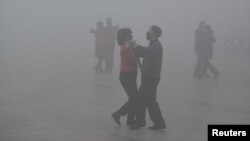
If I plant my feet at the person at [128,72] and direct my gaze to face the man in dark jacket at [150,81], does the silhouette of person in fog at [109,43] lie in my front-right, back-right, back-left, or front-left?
back-left

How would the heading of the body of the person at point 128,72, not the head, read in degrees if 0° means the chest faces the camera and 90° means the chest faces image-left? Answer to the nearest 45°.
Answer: approximately 270°

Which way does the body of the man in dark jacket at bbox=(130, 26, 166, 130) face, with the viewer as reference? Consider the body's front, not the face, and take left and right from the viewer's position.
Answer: facing to the left of the viewer

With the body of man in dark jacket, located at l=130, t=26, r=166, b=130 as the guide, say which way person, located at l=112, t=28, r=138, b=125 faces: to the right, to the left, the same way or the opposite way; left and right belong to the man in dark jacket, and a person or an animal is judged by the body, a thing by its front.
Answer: the opposite way

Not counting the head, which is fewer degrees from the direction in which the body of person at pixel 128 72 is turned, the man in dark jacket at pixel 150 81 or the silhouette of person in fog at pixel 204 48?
the man in dark jacket

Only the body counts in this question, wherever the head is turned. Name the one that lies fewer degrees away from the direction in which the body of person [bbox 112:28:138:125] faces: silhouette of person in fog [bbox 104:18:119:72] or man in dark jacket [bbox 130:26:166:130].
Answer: the man in dark jacket

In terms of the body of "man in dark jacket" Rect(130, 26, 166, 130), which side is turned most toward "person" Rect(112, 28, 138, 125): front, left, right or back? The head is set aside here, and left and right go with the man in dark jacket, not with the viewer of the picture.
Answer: front

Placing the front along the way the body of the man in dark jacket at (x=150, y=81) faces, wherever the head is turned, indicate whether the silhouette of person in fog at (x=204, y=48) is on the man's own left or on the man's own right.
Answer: on the man's own right
